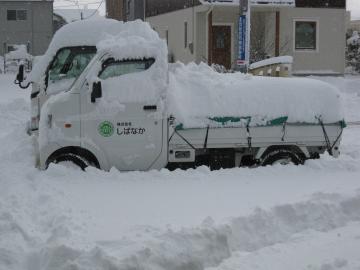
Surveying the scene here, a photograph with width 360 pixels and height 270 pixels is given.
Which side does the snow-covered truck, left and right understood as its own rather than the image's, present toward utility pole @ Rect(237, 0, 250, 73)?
right

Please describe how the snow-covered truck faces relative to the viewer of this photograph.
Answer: facing to the left of the viewer

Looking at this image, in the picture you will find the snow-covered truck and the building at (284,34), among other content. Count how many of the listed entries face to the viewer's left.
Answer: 1

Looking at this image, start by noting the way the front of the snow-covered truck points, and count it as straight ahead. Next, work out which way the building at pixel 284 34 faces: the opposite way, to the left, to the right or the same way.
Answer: to the left

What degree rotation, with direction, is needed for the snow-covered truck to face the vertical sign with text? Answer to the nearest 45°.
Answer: approximately 90° to its right

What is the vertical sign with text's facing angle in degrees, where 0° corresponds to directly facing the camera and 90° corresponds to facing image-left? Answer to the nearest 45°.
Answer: approximately 45°

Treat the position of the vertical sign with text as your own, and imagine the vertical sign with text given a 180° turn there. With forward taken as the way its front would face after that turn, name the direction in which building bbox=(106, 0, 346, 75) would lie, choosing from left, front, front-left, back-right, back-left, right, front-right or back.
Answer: front-left
